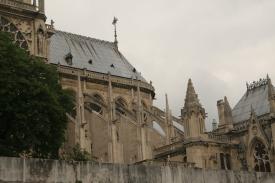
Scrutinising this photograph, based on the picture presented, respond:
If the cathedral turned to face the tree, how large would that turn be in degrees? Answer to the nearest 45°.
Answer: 0° — it already faces it

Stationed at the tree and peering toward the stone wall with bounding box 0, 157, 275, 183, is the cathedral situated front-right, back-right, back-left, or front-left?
back-left

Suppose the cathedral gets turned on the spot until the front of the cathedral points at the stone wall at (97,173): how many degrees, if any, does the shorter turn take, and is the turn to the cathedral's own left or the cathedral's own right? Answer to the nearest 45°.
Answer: approximately 45° to the cathedral's own left

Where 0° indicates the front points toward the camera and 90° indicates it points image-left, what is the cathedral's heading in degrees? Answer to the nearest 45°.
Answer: approximately 45°
